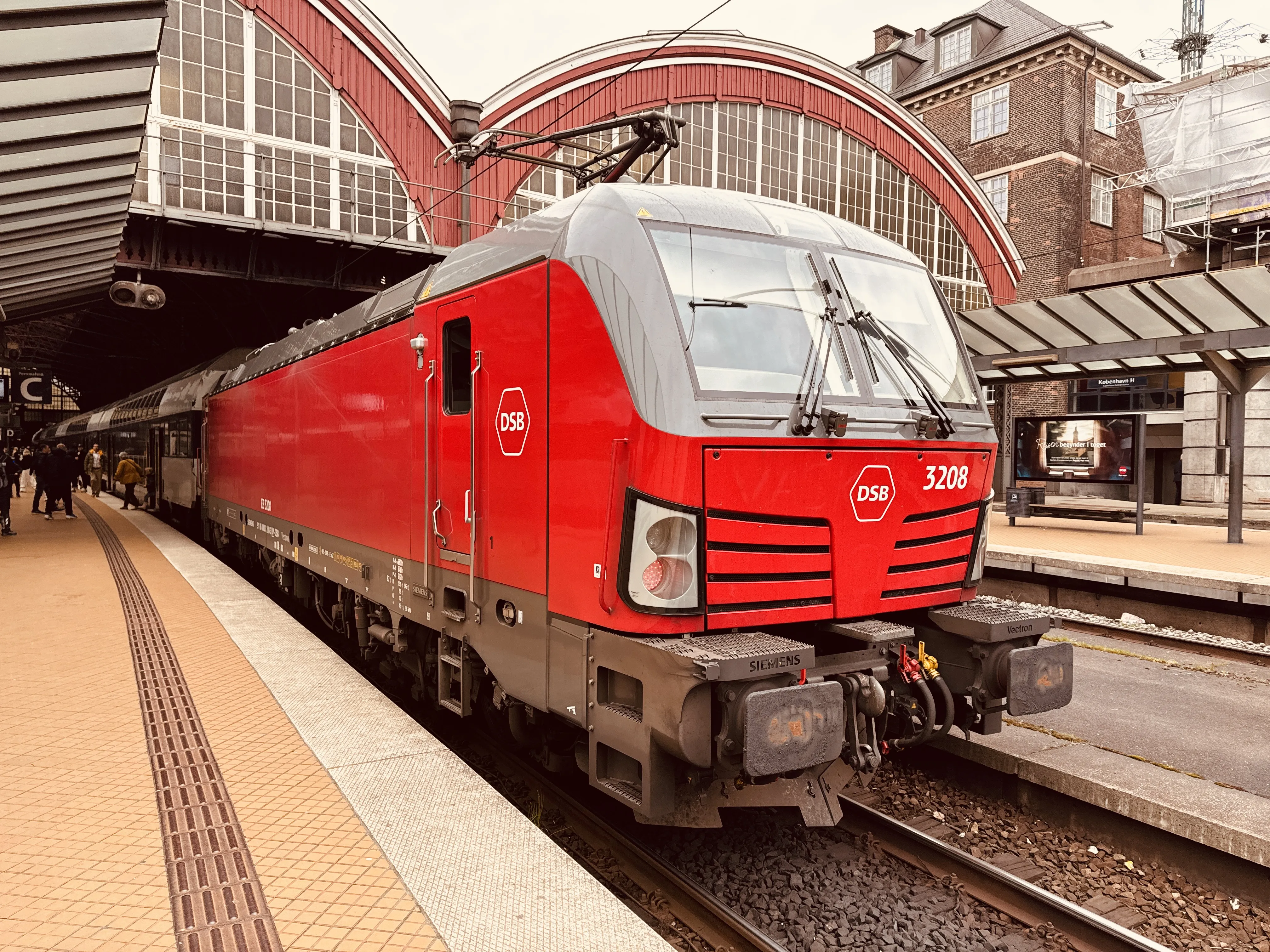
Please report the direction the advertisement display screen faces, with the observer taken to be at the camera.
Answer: facing the viewer

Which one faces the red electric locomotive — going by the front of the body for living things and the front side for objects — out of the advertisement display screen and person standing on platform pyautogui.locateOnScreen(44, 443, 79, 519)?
the advertisement display screen

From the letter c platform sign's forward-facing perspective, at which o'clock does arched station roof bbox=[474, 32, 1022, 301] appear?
The arched station roof is roughly at 10 o'clock from the letter c platform sign.

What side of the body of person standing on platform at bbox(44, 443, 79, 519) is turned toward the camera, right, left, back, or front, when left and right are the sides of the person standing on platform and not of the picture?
back

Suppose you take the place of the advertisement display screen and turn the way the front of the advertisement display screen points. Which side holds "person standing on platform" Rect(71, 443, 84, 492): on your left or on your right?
on your right

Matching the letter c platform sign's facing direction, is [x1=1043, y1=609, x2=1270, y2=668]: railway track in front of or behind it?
in front

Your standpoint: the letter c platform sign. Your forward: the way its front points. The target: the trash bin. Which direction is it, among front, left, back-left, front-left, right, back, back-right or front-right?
front-left

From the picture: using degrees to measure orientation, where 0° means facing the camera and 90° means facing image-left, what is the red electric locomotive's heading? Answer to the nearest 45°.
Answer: approximately 315°

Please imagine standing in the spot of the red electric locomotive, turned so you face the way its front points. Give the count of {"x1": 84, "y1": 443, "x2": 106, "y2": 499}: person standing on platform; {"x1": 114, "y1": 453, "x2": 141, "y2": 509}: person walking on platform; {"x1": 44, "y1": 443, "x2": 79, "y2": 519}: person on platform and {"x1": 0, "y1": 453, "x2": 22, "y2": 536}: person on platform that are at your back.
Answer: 4

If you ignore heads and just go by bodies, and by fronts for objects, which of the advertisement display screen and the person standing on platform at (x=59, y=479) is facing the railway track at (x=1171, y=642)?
the advertisement display screen
